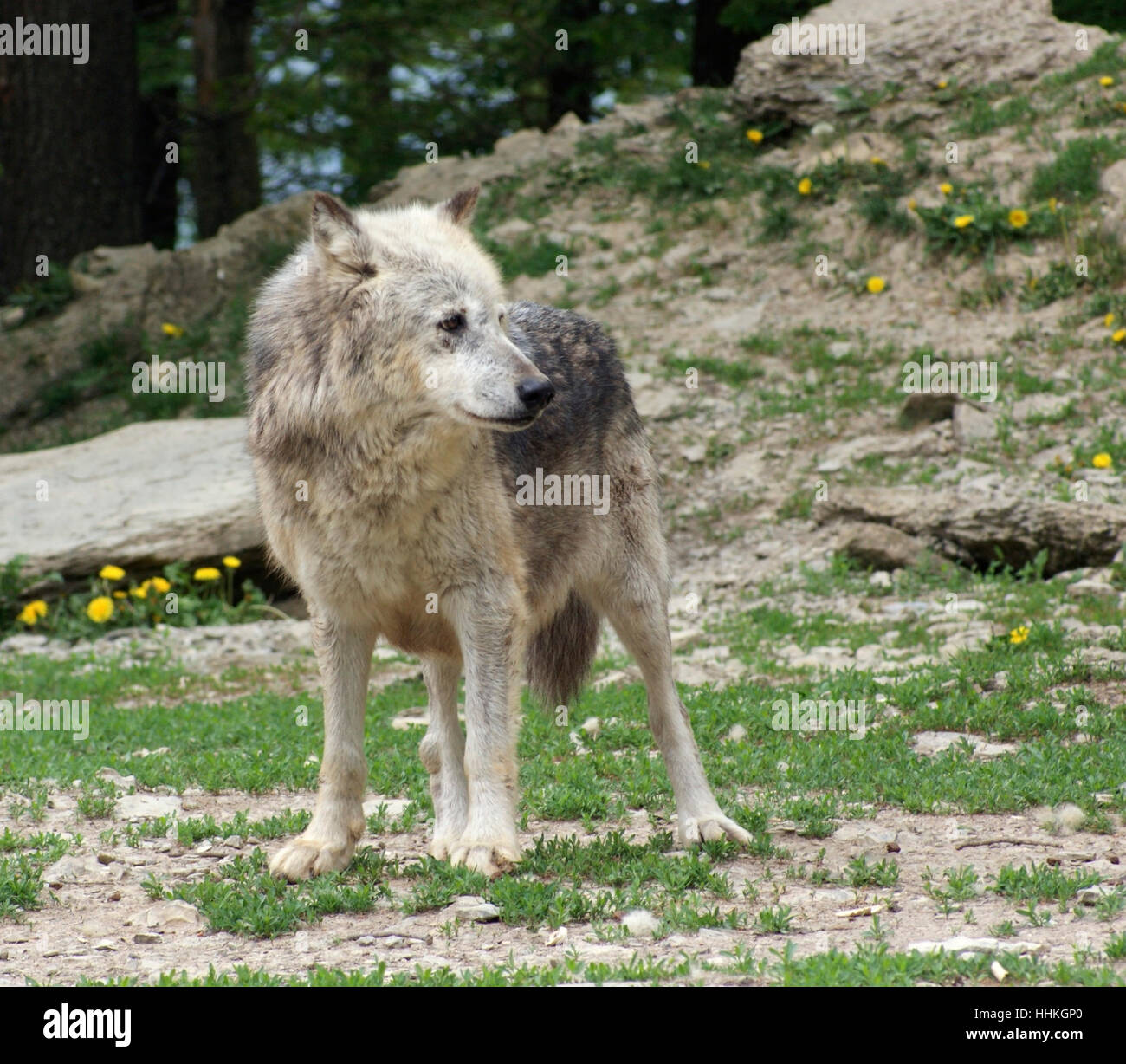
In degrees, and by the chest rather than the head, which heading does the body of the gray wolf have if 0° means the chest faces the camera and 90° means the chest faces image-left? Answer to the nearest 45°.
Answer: approximately 45°

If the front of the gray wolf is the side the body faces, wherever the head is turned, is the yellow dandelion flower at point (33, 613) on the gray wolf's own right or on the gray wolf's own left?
on the gray wolf's own right

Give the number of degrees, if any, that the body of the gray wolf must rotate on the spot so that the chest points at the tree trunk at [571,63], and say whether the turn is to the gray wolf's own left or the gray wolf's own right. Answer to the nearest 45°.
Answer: approximately 135° to the gray wolf's own right

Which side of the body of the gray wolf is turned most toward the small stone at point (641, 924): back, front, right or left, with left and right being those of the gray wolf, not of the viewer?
left

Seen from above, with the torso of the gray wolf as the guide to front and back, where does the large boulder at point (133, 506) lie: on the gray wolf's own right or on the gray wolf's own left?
on the gray wolf's own right

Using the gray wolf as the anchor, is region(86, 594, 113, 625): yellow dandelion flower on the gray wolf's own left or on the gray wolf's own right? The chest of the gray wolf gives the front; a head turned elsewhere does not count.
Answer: on the gray wolf's own right
